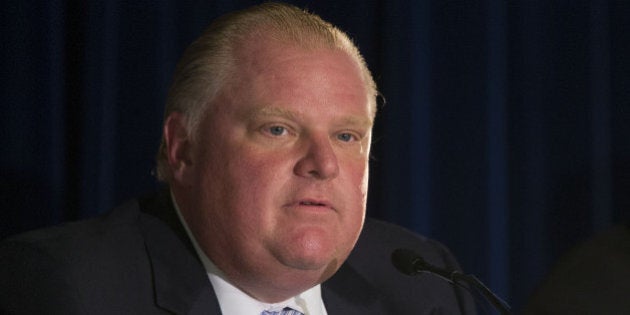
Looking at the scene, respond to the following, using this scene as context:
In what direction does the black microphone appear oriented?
to the viewer's left

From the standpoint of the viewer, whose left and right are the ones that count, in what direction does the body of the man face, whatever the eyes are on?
facing the viewer and to the right of the viewer

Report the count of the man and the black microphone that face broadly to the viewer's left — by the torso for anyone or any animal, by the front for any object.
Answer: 1

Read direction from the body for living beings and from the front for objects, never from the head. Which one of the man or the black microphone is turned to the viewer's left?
the black microphone

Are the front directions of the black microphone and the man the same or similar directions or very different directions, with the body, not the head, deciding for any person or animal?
very different directions
